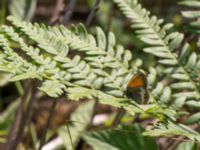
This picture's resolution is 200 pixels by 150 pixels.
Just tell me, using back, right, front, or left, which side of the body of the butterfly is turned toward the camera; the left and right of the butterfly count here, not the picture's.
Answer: left
